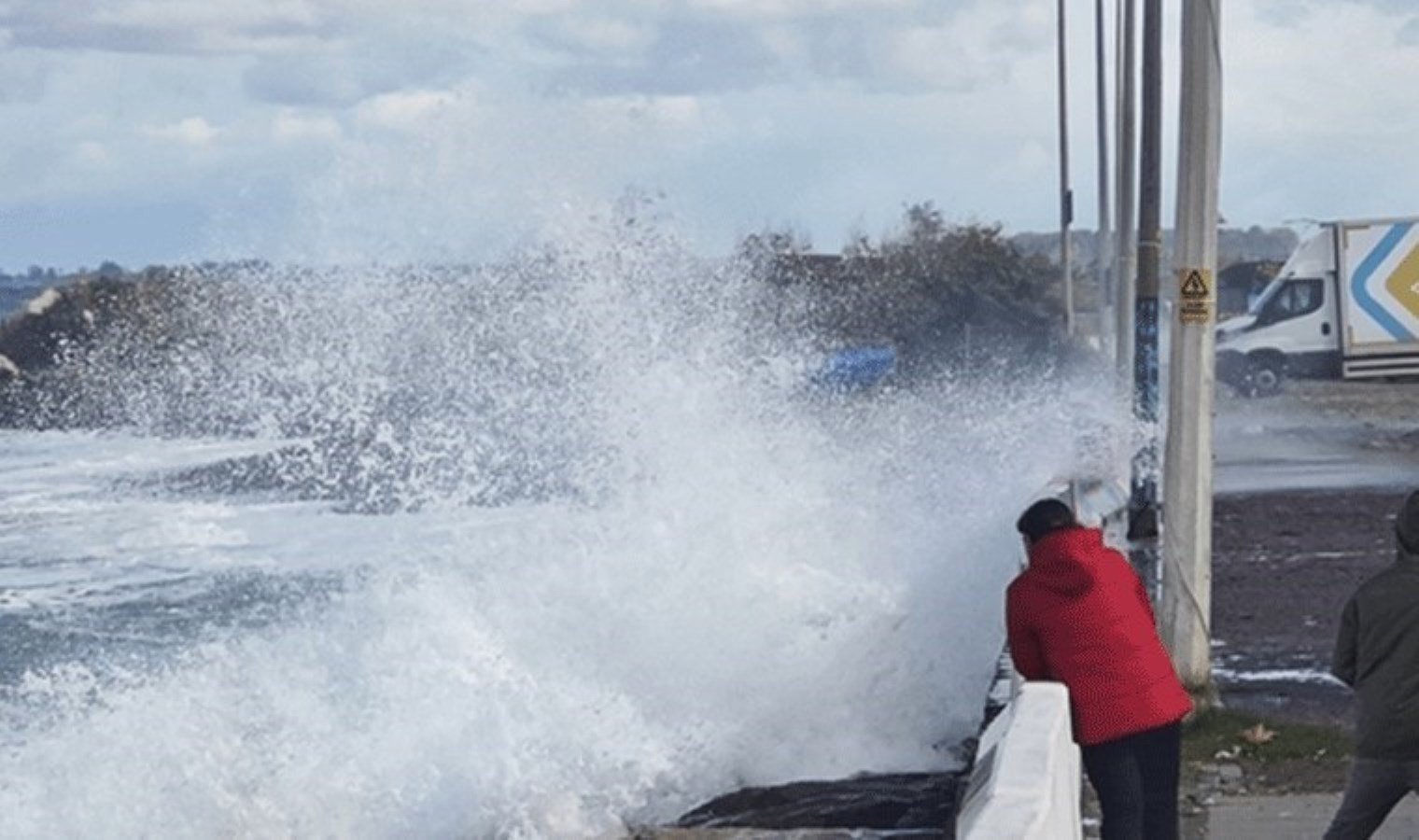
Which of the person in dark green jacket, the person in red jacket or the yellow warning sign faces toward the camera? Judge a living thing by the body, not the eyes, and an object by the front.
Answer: the yellow warning sign

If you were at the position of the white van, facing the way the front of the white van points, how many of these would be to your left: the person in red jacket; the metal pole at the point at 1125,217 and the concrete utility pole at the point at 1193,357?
3

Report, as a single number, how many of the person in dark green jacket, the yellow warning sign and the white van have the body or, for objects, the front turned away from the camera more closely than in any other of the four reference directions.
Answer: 1

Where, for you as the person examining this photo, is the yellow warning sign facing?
facing the viewer

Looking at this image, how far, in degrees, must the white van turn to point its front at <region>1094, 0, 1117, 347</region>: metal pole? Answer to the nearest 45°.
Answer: approximately 45° to its left

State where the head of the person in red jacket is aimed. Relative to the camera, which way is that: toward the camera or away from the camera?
away from the camera

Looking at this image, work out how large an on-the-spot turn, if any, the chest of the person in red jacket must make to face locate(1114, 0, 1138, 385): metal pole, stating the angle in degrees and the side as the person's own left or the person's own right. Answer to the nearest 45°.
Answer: approximately 45° to the person's own right

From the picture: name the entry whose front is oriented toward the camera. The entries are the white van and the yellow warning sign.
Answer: the yellow warning sign

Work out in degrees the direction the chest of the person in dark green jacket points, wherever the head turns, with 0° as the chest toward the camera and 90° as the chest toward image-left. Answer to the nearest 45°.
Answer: approximately 180°

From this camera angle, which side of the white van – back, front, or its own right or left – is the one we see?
left

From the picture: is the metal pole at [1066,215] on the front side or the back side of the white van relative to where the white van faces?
on the front side

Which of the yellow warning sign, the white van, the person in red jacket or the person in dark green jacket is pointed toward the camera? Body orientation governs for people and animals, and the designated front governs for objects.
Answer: the yellow warning sign

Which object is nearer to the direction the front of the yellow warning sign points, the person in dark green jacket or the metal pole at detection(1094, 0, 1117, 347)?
the person in dark green jacket

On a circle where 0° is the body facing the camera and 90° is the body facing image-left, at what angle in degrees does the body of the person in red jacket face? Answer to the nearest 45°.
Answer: approximately 135°

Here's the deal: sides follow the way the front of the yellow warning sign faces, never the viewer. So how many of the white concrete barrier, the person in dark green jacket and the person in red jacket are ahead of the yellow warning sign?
3

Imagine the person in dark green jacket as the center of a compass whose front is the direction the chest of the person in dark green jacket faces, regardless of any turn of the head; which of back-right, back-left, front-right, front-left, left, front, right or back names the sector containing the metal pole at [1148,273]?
front
